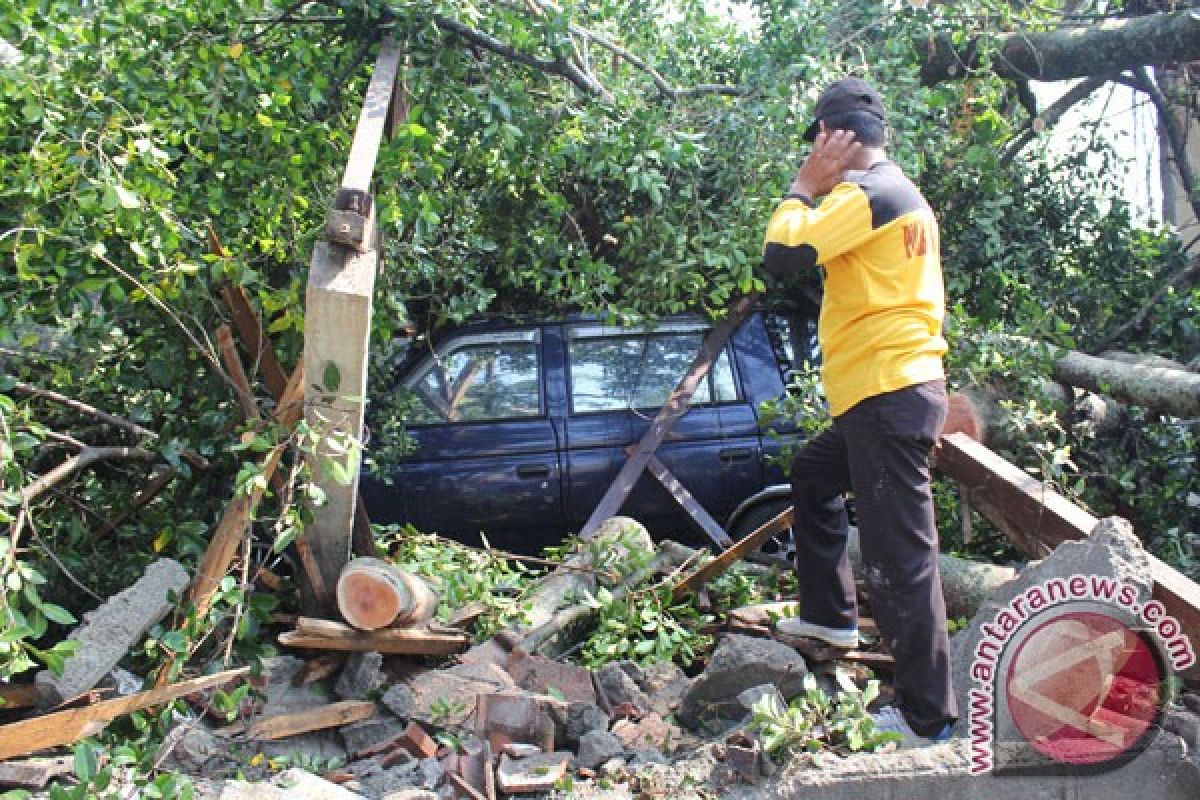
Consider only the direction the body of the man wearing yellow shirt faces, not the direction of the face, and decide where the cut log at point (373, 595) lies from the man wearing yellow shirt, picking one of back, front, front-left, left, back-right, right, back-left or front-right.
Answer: front-left

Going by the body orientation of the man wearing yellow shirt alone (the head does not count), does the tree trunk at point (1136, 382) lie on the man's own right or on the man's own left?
on the man's own right

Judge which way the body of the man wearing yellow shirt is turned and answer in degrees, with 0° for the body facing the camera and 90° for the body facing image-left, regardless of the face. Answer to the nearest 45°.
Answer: approximately 135°

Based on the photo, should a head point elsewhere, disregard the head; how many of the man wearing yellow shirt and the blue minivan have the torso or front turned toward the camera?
0

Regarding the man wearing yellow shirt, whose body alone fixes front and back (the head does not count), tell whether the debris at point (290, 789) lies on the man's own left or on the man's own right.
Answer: on the man's own left

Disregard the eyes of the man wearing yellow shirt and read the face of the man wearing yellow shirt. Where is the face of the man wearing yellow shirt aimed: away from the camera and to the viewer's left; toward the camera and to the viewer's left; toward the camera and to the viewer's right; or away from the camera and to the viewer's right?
away from the camera and to the viewer's left

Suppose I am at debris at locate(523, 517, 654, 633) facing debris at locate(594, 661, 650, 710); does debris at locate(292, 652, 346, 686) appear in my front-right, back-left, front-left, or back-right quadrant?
front-right
